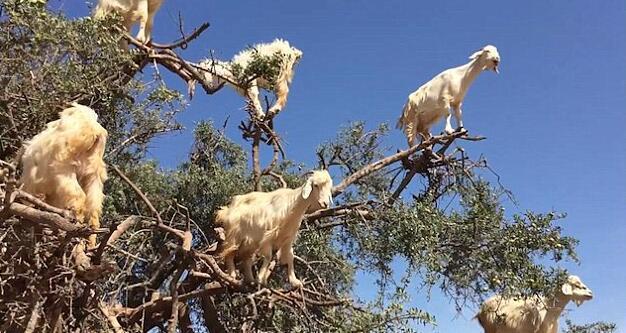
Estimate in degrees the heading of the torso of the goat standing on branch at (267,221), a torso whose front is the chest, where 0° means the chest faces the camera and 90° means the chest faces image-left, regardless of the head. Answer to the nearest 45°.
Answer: approximately 270°

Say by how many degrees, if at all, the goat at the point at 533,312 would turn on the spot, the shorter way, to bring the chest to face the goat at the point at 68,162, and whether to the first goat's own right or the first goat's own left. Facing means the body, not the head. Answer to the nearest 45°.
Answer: approximately 135° to the first goat's own right

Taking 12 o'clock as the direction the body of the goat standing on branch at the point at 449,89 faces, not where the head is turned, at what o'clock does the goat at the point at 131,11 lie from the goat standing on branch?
The goat is roughly at 5 o'clock from the goat standing on branch.

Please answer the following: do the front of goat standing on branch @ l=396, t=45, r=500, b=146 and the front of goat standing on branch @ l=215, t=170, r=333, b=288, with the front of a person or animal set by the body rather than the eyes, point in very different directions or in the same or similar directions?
same or similar directions

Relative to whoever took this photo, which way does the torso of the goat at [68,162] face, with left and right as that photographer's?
facing away from the viewer and to the left of the viewer

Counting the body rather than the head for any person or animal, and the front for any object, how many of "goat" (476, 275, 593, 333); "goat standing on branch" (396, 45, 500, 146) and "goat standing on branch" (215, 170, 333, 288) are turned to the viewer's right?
3

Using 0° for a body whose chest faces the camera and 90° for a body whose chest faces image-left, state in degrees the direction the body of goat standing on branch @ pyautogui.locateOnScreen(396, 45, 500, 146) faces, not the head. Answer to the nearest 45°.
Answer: approximately 270°

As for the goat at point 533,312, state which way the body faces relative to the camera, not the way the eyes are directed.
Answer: to the viewer's right

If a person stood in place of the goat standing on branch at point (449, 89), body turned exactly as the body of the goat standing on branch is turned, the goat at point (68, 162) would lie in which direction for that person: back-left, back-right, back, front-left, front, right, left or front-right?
back-right
